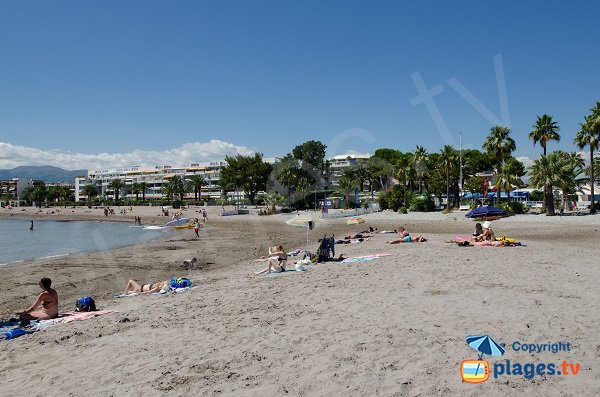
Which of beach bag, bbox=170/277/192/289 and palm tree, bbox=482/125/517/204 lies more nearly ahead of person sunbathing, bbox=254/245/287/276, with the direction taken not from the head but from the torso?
the beach bag

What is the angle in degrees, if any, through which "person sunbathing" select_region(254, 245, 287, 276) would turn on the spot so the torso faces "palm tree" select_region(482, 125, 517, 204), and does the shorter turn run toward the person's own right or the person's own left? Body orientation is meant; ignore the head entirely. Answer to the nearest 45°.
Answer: approximately 135° to the person's own right

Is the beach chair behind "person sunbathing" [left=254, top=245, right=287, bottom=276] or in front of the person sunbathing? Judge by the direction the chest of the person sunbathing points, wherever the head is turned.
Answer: behind

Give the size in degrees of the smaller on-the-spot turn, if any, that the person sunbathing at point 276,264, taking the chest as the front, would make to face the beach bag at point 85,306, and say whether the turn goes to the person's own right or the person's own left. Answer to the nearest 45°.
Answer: approximately 45° to the person's own left

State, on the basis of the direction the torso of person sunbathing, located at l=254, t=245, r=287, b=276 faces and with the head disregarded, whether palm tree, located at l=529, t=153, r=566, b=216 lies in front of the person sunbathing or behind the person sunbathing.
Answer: behind

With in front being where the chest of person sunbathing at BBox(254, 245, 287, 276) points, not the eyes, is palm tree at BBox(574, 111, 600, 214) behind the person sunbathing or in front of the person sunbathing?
behind

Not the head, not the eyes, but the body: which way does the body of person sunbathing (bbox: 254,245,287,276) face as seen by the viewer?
to the viewer's left

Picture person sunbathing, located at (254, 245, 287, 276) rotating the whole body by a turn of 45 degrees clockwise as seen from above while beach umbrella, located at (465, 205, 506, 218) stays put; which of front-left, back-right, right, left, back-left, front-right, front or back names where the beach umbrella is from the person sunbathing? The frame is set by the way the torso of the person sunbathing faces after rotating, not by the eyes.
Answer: right
